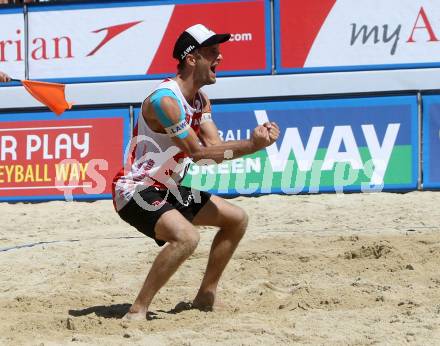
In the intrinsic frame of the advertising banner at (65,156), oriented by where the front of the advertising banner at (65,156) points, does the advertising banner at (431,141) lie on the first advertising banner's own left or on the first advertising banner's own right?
on the first advertising banner's own left

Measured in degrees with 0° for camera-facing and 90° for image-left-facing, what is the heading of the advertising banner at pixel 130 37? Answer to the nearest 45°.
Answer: approximately 0°

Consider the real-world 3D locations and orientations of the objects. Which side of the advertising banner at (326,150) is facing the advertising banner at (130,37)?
right

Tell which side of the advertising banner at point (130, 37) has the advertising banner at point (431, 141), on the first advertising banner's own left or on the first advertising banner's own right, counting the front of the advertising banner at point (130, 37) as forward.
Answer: on the first advertising banner's own left

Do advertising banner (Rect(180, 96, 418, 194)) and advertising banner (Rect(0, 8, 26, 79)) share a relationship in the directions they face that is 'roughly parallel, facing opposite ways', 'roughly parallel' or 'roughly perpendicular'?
roughly parallel

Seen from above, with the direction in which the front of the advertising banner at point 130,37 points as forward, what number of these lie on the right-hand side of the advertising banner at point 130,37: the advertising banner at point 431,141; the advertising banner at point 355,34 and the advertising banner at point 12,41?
1

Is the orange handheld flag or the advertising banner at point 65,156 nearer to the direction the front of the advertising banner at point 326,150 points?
the orange handheld flag

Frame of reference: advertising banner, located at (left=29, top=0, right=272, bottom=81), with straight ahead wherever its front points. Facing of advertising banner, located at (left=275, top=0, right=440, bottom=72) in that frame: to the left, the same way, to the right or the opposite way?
the same way

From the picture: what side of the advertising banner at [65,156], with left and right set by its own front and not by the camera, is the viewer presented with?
front

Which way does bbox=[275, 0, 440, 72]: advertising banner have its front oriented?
toward the camera

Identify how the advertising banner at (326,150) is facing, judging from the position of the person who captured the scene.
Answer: facing the viewer

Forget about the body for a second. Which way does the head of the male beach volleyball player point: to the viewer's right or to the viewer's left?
to the viewer's right

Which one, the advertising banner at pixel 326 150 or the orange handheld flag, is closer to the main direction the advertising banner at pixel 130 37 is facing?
the orange handheld flag
